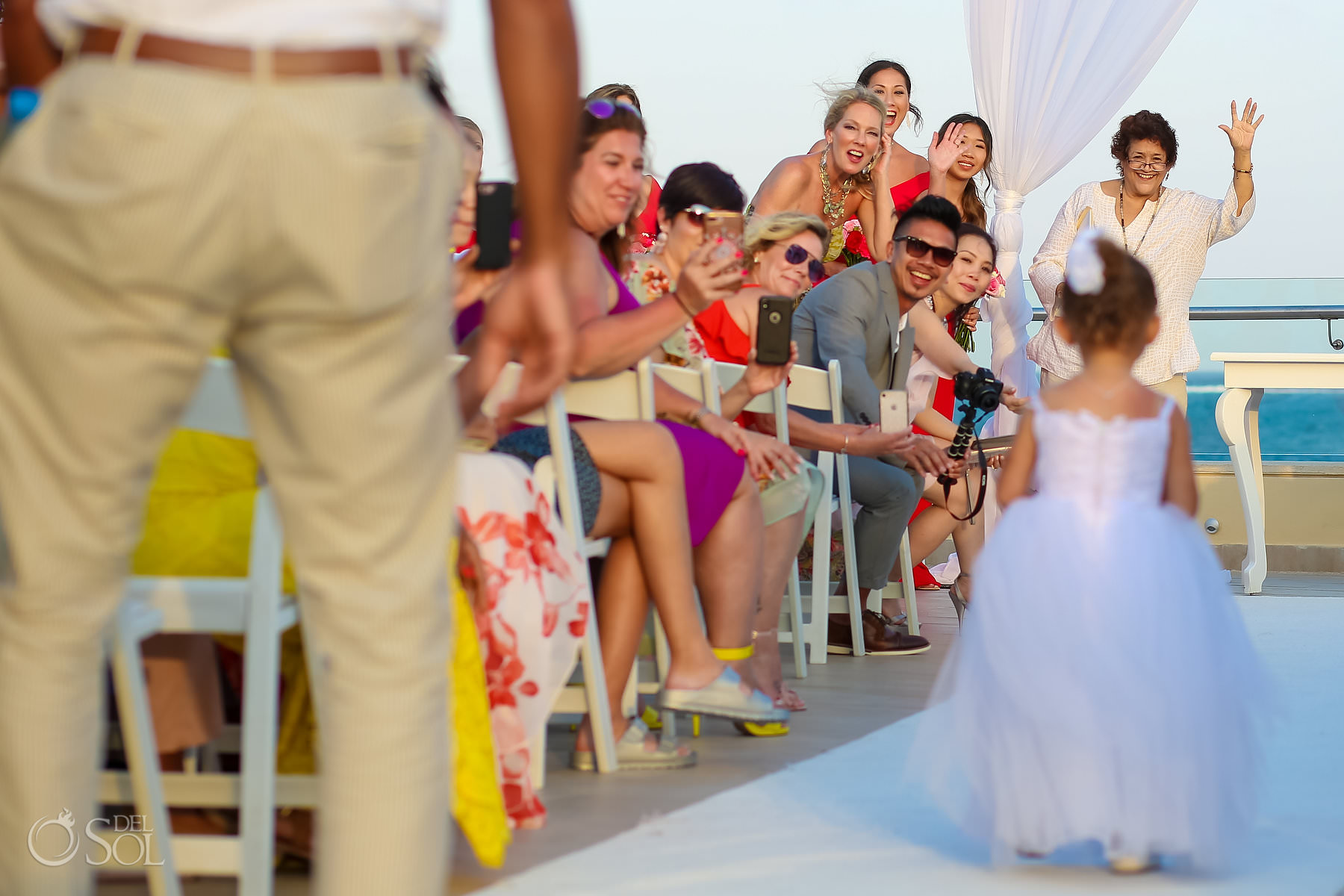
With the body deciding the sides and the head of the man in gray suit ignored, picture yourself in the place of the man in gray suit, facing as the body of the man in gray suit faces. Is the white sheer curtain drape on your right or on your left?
on your left

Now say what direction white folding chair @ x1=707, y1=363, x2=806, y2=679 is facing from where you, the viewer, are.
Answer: facing away from the viewer and to the right of the viewer

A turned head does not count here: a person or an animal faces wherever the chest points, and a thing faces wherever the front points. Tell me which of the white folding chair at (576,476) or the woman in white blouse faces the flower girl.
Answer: the woman in white blouse

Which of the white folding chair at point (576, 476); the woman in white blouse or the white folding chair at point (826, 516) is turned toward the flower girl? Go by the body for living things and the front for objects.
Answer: the woman in white blouse

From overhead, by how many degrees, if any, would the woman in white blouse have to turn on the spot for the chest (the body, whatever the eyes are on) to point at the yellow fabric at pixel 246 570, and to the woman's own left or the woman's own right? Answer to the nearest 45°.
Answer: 0° — they already face it

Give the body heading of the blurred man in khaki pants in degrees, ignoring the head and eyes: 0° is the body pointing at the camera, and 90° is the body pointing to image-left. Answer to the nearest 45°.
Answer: approximately 180°

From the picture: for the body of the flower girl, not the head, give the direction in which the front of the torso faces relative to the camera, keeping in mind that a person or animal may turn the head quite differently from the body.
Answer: away from the camera

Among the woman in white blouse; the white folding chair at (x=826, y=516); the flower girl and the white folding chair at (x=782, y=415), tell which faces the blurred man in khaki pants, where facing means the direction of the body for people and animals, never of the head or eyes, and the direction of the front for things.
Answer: the woman in white blouse

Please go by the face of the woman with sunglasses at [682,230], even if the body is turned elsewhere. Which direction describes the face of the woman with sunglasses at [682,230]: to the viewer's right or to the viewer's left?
to the viewer's right

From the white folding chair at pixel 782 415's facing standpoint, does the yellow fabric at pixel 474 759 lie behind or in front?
behind

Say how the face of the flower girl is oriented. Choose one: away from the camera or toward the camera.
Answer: away from the camera

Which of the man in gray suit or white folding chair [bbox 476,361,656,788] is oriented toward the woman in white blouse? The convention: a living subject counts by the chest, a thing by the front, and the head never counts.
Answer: the white folding chair

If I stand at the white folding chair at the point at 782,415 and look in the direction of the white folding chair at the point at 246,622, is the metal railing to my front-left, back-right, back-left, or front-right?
back-left
